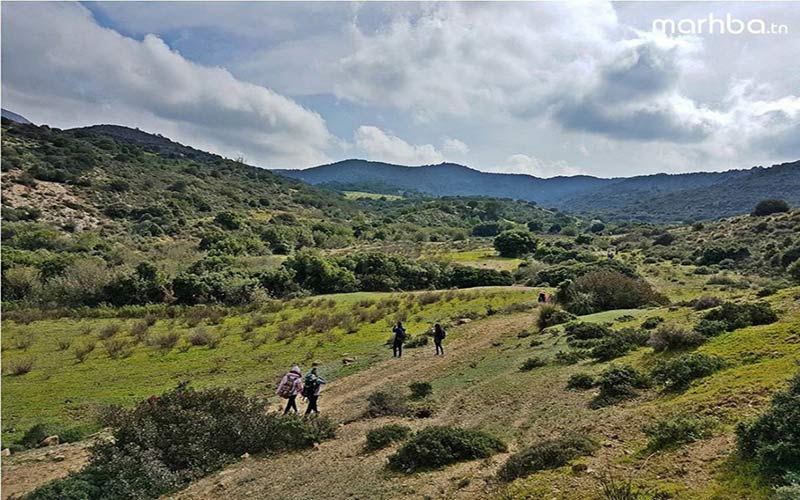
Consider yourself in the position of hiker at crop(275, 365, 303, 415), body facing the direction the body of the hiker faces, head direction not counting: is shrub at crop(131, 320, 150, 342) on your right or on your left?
on your left

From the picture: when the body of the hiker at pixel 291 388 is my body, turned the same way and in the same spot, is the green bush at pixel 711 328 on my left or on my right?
on my right

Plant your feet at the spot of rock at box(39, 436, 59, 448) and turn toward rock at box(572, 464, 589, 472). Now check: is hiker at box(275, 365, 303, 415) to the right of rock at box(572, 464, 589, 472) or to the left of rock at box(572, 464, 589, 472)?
left

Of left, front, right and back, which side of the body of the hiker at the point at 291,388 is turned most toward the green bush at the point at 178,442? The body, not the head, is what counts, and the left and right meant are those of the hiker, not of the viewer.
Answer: back

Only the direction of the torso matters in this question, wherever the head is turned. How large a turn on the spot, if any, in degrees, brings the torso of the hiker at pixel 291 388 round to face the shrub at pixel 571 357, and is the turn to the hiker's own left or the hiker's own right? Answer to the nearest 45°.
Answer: approximately 45° to the hiker's own right

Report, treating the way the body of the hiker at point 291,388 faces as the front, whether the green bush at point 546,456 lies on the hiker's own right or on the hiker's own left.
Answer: on the hiker's own right

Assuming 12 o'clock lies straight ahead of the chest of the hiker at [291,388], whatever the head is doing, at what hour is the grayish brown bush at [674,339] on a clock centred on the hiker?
The grayish brown bush is roughly at 2 o'clock from the hiker.

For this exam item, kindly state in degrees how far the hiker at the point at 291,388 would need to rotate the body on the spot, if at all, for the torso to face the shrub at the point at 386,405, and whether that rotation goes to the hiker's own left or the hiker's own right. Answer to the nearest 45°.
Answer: approximately 90° to the hiker's own right

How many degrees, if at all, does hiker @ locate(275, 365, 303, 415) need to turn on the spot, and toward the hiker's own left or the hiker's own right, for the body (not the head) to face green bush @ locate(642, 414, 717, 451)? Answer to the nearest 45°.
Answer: approximately 90° to the hiker's own right

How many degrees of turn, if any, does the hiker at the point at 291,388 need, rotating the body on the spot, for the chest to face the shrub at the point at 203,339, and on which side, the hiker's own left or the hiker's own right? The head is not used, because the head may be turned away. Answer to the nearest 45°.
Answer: approximately 45° to the hiker's own left

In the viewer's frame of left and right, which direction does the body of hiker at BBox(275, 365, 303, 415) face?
facing away from the viewer and to the right of the viewer

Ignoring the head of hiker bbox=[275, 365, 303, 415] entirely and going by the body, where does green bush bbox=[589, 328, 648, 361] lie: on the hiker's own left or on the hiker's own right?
on the hiker's own right

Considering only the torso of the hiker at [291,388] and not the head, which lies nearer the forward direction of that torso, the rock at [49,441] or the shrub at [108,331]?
the shrub

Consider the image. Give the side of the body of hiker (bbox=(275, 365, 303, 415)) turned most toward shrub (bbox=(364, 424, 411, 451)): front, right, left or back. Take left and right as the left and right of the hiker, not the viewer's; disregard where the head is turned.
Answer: right
